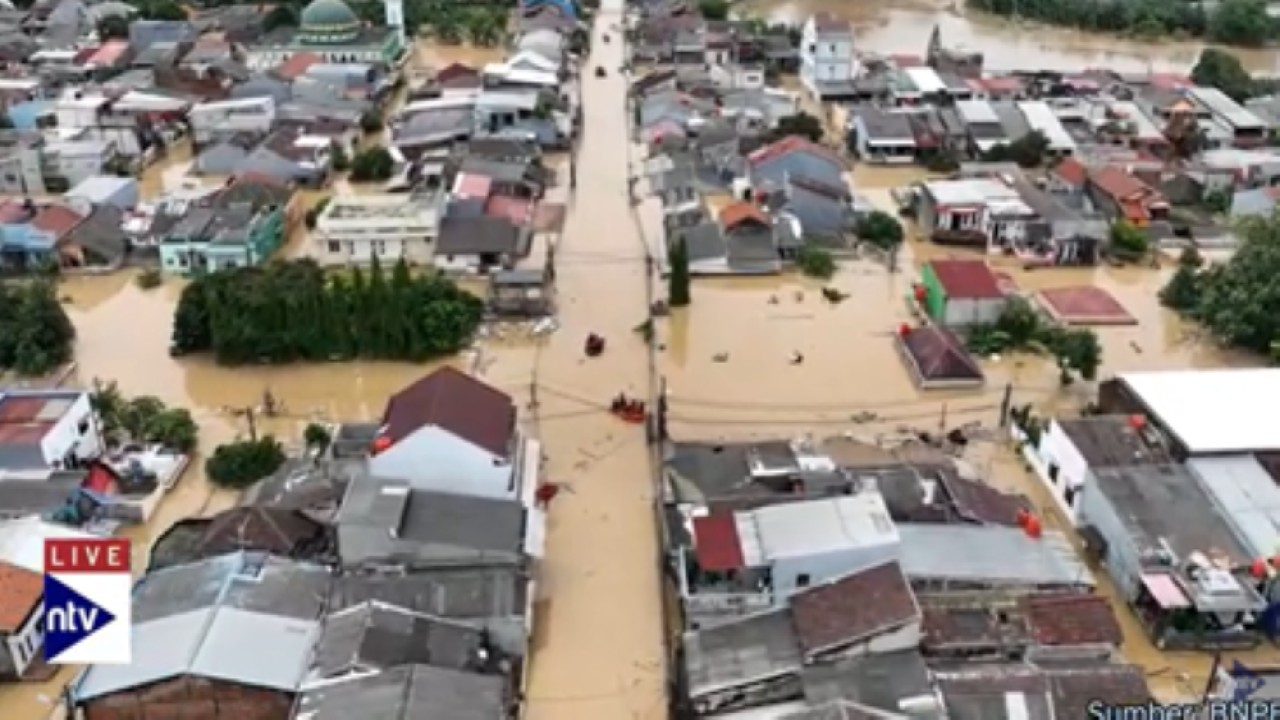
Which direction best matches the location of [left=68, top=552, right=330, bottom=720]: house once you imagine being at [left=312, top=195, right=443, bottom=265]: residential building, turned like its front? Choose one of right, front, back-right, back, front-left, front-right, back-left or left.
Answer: front

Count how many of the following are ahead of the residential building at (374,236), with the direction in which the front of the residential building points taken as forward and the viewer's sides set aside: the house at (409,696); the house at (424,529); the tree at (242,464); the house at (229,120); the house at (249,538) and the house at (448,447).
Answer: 5

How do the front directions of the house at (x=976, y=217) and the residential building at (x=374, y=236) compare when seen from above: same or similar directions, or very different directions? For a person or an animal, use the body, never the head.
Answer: same or similar directions

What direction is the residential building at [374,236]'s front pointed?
toward the camera

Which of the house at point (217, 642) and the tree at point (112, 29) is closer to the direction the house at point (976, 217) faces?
the house

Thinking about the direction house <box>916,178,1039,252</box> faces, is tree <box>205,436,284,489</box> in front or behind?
in front

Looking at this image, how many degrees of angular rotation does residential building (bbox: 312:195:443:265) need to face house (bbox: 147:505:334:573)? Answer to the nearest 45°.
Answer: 0° — it already faces it

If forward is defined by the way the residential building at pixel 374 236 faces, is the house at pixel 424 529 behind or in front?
in front

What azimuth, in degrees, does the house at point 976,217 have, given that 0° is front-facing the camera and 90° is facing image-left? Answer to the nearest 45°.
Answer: approximately 0°

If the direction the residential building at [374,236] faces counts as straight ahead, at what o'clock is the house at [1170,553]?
The house is roughly at 11 o'clock from the residential building.

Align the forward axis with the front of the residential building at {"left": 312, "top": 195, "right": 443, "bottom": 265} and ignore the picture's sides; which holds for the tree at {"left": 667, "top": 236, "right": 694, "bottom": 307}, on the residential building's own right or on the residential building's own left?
on the residential building's own left

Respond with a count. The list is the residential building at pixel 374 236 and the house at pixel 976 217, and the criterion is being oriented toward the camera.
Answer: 2

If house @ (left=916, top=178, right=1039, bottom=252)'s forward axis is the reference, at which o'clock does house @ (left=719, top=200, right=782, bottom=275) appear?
house @ (left=719, top=200, right=782, bottom=275) is roughly at 2 o'clock from house @ (left=916, top=178, right=1039, bottom=252).

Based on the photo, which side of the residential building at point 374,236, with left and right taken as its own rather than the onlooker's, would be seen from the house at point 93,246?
right

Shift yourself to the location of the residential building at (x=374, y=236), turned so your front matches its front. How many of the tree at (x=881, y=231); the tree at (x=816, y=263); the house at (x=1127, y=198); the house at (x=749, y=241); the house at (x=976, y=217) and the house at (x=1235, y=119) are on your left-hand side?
6

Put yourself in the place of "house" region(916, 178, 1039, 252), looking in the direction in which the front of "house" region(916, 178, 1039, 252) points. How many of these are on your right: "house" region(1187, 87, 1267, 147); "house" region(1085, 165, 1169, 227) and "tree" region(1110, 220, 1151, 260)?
0

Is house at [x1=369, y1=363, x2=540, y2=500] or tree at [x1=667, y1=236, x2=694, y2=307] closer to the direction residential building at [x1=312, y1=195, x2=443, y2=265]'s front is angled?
the house
